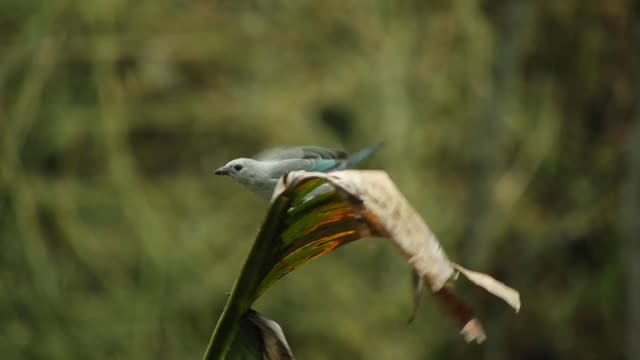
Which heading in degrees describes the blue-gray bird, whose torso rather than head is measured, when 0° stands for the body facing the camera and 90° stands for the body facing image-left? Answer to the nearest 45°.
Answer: approximately 90°
